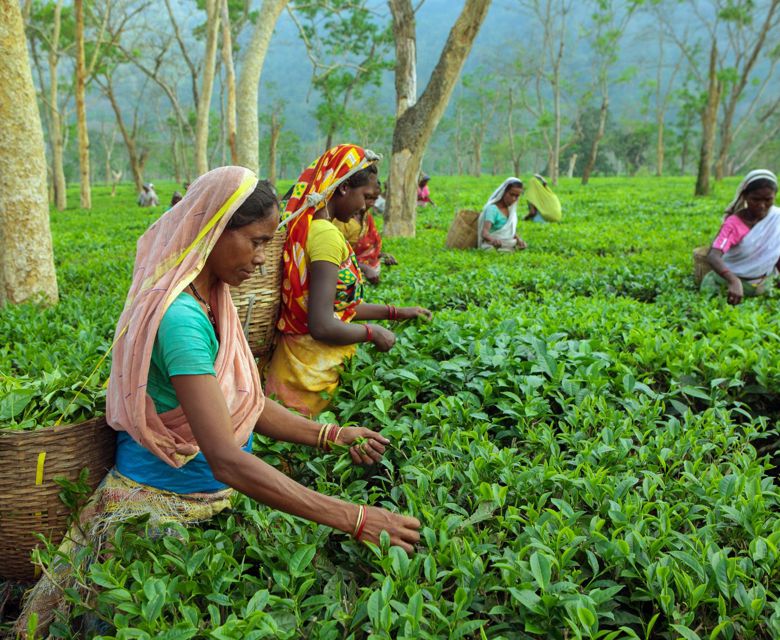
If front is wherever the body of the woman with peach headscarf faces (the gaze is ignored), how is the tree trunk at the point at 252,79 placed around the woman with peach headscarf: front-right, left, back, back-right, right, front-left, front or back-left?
left

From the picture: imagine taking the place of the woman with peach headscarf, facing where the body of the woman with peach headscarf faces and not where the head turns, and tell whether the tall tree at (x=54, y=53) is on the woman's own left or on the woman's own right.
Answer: on the woman's own left

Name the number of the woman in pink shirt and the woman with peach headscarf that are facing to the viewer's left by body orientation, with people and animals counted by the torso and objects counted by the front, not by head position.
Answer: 0

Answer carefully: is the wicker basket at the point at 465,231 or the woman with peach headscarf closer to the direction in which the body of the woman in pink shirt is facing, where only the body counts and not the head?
the woman with peach headscarf

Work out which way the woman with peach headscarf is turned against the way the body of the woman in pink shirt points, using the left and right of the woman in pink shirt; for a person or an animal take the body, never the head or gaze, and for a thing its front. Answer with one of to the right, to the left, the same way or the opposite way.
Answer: to the left

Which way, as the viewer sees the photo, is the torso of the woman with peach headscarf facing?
to the viewer's right

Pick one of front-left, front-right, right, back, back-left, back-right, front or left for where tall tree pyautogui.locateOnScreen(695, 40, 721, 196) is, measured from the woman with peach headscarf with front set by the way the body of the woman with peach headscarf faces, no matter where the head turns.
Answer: front-left

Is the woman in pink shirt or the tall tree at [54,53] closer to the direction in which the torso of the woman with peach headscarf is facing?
the woman in pink shirt

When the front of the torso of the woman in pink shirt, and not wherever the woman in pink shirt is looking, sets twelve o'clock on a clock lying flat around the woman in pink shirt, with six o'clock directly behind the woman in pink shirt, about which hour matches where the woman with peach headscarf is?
The woman with peach headscarf is roughly at 2 o'clock from the woman in pink shirt.

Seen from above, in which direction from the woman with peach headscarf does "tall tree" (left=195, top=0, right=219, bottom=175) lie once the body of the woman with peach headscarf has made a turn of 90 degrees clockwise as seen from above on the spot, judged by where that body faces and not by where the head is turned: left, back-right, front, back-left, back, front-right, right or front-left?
back
